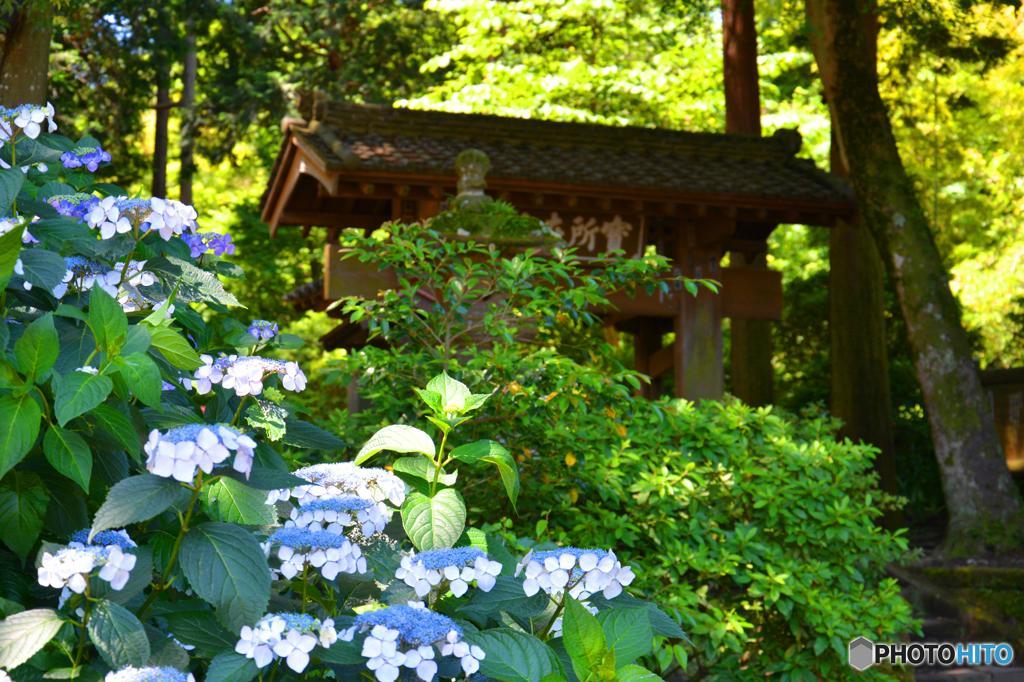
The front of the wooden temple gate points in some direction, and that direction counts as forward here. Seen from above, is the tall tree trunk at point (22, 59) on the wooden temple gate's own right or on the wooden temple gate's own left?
on the wooden temple gate's own right

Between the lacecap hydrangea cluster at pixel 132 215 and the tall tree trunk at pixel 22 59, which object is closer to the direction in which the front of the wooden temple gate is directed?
the lacecap hydrangea cluster

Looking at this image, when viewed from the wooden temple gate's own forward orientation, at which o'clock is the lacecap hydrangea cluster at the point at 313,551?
The lacecap hydrangea cluster is roughly at 12 o'clock from the wooden temple gate.

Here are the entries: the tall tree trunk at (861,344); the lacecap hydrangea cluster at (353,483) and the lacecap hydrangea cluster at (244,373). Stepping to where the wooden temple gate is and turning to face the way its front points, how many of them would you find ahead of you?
2

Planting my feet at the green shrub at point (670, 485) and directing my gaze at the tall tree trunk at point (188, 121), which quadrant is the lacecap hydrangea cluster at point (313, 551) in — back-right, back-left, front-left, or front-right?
back-left

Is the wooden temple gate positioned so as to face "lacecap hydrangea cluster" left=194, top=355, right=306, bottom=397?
yes

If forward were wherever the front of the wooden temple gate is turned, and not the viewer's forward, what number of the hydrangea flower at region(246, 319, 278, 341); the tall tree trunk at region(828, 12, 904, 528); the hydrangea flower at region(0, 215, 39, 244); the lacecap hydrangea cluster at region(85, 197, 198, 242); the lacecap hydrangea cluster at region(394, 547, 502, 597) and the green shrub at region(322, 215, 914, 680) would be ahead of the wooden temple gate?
5

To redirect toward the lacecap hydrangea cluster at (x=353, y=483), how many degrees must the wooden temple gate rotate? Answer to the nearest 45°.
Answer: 0° — it already faces it

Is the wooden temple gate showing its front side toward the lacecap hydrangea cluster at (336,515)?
yes

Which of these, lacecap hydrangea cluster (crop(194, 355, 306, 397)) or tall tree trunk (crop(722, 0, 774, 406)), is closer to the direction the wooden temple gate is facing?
the lacecap hydrangea cluster

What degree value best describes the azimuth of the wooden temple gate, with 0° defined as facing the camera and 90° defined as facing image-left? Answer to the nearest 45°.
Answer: approximately 0°
